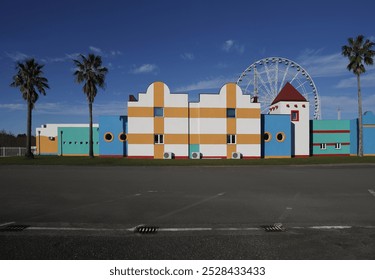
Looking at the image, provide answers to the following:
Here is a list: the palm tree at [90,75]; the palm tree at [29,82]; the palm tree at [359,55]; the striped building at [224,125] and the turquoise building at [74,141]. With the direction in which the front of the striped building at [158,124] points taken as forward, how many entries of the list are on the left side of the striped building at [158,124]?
2

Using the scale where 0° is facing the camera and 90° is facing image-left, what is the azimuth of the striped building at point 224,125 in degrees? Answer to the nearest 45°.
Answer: approximately 0°

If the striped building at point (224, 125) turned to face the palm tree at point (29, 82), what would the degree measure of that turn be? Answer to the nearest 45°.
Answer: approximately 90° to its right

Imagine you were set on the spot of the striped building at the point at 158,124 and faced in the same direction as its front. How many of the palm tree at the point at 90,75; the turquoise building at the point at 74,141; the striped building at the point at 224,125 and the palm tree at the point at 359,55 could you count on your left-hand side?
2

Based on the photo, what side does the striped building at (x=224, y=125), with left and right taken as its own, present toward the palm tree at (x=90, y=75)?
right

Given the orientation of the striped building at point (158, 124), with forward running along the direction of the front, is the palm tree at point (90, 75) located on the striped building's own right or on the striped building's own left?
on the striped building's own right

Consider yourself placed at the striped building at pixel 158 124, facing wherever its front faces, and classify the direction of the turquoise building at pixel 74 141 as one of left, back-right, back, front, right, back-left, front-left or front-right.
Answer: back-right

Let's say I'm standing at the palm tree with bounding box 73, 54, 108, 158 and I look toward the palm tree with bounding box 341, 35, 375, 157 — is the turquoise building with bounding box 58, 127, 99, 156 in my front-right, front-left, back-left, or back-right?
back-left

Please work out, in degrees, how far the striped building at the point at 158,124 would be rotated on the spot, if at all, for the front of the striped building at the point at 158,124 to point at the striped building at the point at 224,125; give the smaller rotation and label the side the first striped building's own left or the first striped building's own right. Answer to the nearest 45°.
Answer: approximately 90° to the first striped building's own left

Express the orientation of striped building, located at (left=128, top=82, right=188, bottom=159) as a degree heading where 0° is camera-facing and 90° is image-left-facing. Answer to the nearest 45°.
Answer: approximately 0°

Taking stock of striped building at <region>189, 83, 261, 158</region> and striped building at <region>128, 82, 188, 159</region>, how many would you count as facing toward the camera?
2
